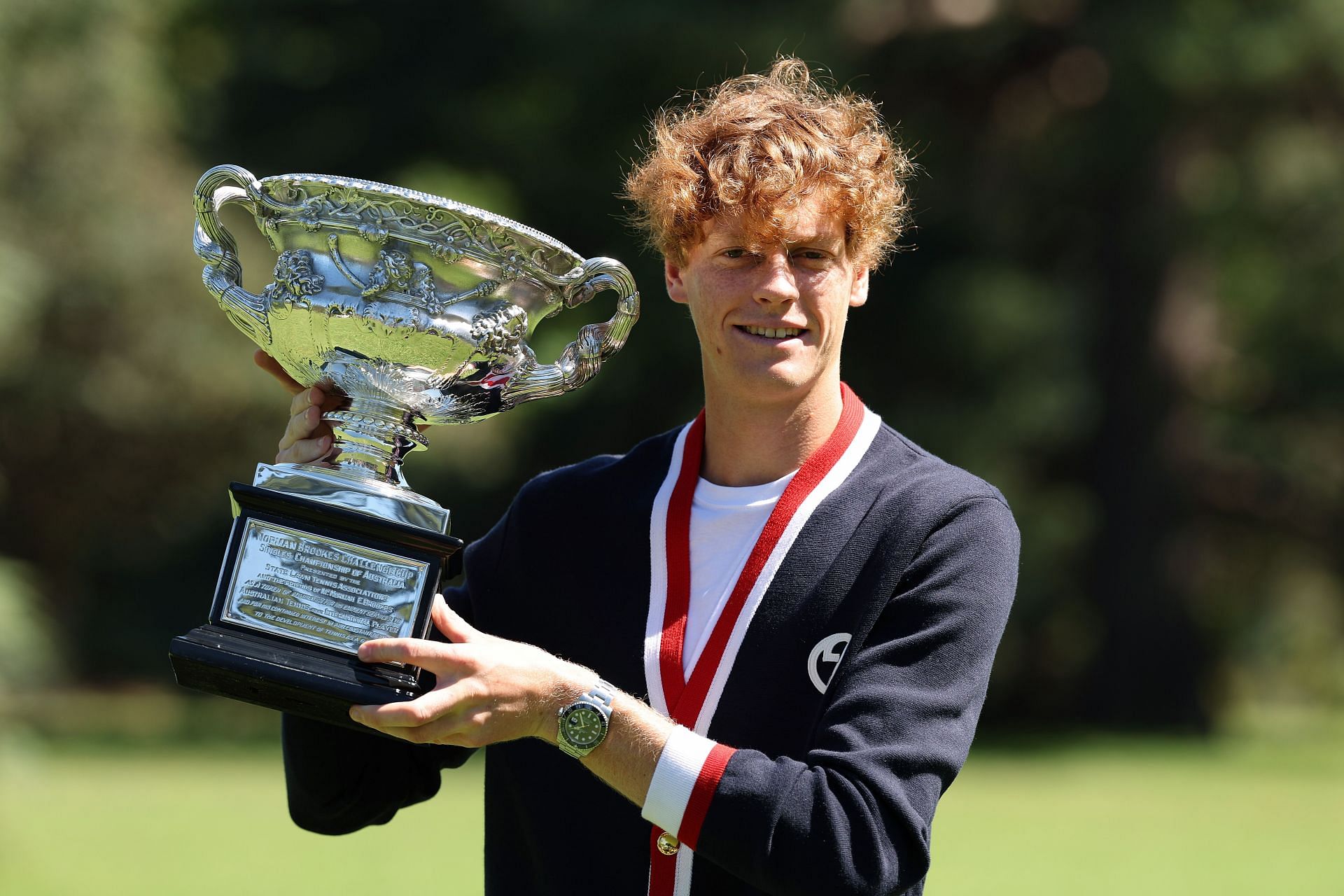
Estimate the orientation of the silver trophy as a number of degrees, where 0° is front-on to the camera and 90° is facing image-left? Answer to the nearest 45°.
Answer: approximately 0°

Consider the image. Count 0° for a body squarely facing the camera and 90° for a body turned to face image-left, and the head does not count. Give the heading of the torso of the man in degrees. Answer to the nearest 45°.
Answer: approximately 0°
